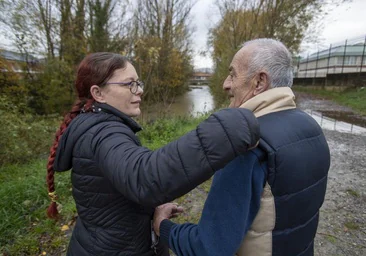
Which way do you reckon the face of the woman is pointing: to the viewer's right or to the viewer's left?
to the viewer's right

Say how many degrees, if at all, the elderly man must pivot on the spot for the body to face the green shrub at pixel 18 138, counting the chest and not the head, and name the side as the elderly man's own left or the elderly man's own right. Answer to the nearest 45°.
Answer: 0° — they already face it

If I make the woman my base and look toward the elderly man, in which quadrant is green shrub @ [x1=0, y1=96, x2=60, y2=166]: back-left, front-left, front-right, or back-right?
back-left

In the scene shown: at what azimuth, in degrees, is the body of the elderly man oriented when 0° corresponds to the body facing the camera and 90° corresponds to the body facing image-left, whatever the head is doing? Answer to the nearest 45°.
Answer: approximately 135°

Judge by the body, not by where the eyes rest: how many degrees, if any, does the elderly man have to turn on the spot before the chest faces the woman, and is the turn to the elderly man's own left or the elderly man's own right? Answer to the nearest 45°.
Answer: approximately 45° to the elderly man's own left
